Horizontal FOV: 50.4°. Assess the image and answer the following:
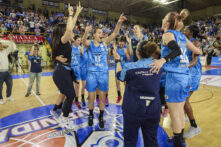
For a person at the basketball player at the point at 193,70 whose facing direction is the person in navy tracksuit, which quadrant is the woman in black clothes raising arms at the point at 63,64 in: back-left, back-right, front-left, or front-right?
front-right

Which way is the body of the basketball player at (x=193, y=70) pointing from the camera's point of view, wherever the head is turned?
to the viewer's left

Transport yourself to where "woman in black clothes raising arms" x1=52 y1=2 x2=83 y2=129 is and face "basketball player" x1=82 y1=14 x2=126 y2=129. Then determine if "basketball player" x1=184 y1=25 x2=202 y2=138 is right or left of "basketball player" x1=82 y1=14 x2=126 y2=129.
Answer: right

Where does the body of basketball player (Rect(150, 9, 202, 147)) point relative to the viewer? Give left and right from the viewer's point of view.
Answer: facing away from the viewer and to the left of the viewer

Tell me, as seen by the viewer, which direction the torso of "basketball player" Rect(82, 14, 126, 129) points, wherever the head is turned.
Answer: toward the camera

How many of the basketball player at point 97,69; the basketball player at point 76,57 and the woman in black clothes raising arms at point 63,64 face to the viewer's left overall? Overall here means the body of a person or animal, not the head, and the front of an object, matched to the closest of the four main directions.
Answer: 0

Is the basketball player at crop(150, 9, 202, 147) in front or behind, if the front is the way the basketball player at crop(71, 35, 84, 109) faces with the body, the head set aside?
in front

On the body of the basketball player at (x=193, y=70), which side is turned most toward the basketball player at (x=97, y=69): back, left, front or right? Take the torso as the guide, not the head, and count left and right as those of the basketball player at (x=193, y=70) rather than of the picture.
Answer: front
